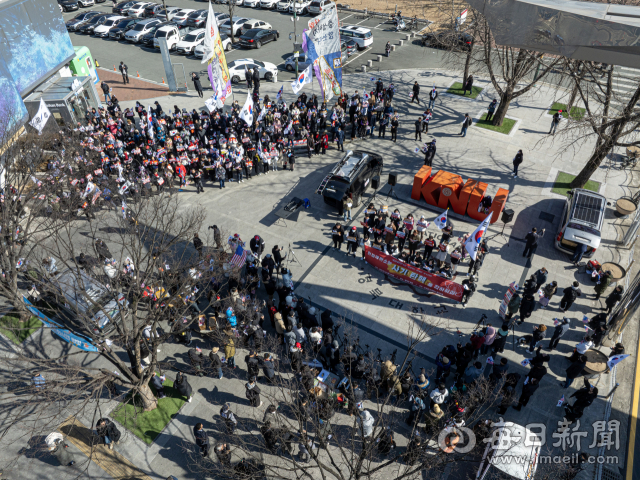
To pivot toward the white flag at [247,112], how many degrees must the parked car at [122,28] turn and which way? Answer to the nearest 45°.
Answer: approximately 45° to its left

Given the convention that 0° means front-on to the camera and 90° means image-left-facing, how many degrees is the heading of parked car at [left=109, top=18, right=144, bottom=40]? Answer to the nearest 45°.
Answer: approximately 45°

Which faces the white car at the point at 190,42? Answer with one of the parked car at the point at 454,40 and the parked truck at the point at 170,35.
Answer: the parked car at the point at 454,40

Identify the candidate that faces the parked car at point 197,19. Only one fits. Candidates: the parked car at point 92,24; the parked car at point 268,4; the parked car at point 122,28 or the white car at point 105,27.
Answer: the parked car at point 268,4

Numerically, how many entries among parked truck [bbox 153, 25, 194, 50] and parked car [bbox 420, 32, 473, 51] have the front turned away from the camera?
0

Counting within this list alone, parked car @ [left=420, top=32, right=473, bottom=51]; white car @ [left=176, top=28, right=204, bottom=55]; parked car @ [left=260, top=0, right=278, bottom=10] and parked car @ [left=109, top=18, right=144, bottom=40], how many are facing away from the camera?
0

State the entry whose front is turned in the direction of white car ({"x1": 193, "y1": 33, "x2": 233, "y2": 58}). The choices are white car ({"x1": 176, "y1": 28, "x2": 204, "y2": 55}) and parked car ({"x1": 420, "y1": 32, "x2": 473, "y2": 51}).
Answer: the parked car

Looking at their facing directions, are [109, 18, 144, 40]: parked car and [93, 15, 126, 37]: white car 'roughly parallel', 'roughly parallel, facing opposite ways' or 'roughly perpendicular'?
roughly parallel

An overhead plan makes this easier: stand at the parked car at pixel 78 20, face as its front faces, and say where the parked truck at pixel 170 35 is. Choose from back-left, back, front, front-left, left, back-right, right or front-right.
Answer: left

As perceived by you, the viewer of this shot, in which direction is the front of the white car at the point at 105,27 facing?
facing the viewer and to the left of the viewer

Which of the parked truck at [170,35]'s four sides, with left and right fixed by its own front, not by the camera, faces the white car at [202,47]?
left

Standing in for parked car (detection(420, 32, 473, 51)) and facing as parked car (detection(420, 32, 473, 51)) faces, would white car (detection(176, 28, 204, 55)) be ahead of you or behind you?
ahead

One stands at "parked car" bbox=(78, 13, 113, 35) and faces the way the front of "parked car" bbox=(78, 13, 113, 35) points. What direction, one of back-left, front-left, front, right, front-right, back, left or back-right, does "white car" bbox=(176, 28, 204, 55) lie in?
left

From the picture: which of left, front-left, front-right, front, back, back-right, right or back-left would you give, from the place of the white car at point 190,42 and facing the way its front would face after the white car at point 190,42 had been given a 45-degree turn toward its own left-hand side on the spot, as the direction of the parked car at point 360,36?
left

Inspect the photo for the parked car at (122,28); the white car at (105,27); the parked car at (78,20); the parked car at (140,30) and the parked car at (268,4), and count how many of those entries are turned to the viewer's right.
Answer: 0

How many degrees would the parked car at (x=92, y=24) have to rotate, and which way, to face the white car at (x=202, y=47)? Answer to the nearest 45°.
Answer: approximately 90° to its left

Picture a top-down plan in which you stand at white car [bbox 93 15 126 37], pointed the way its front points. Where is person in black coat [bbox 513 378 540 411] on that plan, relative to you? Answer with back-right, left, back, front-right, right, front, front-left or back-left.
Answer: front-left

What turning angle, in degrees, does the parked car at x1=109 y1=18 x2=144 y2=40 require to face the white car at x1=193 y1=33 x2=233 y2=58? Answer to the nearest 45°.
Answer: approximately 90° to its left
